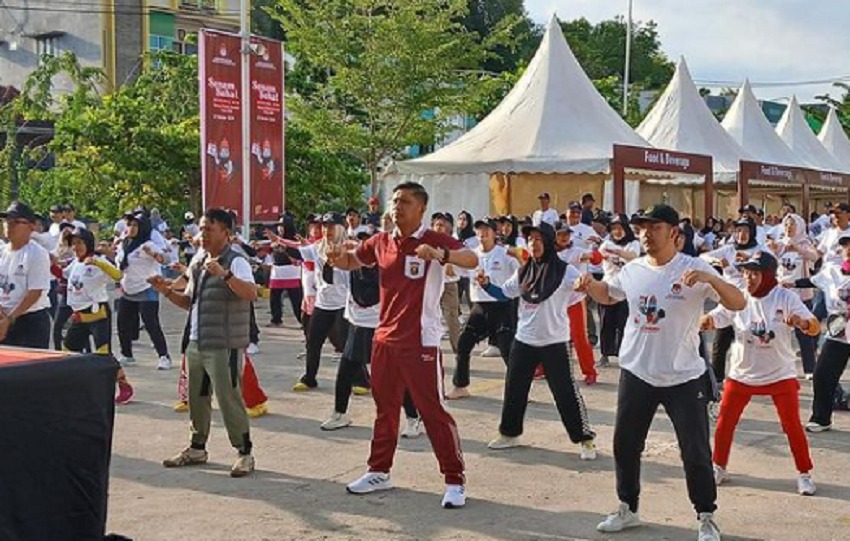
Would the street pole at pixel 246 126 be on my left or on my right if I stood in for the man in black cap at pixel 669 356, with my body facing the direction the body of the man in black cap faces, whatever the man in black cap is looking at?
on my right

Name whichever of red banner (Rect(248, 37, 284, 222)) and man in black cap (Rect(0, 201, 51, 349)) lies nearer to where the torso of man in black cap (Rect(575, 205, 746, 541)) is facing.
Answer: the man in black cap

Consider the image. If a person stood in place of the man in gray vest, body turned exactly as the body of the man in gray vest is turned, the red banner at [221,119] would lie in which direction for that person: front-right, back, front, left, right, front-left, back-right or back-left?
back-right

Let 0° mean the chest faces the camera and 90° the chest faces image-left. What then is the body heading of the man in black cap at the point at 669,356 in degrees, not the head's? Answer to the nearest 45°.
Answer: approximately 45°

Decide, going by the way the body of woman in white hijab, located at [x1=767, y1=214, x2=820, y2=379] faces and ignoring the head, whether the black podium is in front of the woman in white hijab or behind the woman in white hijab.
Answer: in front

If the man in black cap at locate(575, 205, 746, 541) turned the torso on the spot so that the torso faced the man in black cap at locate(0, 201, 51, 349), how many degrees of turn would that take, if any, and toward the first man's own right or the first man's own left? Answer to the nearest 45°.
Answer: approximately 45° to the first man's own right

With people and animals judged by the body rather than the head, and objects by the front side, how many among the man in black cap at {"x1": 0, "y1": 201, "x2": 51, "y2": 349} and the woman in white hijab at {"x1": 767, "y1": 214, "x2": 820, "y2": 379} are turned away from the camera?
0

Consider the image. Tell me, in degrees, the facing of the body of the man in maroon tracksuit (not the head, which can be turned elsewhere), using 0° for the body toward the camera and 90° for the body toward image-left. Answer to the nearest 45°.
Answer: approximately 45°

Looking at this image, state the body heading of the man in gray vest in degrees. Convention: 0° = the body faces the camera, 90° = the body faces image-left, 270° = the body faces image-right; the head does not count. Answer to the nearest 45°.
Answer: approximately 45°

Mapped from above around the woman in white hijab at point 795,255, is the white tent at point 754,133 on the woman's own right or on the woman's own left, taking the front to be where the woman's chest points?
on the woman's own right

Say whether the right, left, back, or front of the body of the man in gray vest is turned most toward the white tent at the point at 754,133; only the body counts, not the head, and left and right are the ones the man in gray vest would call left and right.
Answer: back

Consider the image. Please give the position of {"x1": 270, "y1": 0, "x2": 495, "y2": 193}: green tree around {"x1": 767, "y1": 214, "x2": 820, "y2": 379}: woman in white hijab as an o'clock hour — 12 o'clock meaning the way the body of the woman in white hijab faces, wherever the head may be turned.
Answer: The green tree is roughly at 3 o'clock from the woman in white hijab.

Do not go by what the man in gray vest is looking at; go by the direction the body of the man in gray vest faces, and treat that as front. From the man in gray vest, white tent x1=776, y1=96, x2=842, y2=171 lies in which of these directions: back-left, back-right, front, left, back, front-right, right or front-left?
back

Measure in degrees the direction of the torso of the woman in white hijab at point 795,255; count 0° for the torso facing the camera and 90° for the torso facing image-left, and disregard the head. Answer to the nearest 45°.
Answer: approximately 45°
